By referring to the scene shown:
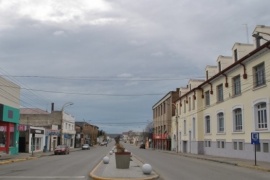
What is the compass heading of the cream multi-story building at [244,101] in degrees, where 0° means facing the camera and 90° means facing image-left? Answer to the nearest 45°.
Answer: approximately 45°

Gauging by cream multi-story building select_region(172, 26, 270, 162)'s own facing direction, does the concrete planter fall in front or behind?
in front
